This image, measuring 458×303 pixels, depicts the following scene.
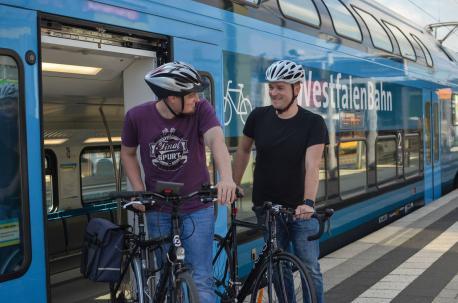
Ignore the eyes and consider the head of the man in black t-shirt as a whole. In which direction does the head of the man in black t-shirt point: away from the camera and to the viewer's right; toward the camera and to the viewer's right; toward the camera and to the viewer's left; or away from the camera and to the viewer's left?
toward the camera and to the viewer's left

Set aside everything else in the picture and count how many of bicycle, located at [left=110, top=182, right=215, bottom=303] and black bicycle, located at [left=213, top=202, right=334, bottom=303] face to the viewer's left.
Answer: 0

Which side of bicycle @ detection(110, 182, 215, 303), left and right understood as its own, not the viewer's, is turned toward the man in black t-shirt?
left

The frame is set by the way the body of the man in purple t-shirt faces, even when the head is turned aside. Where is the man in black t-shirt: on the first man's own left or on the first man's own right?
on the first man's own left

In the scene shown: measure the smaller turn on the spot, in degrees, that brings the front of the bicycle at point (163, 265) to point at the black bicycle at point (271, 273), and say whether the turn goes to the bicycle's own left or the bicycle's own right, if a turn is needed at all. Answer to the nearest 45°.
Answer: approximately 90° to the bicycle's own left

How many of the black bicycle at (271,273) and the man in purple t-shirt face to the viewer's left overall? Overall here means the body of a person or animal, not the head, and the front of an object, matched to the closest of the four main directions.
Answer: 0

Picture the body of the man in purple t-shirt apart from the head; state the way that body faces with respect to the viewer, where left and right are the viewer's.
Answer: facing the viewer

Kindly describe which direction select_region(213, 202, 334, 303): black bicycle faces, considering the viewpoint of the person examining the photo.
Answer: facing the viewer and to the right of the viewer

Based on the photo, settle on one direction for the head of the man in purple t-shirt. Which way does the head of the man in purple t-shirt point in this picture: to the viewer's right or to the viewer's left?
to the viewer's right
